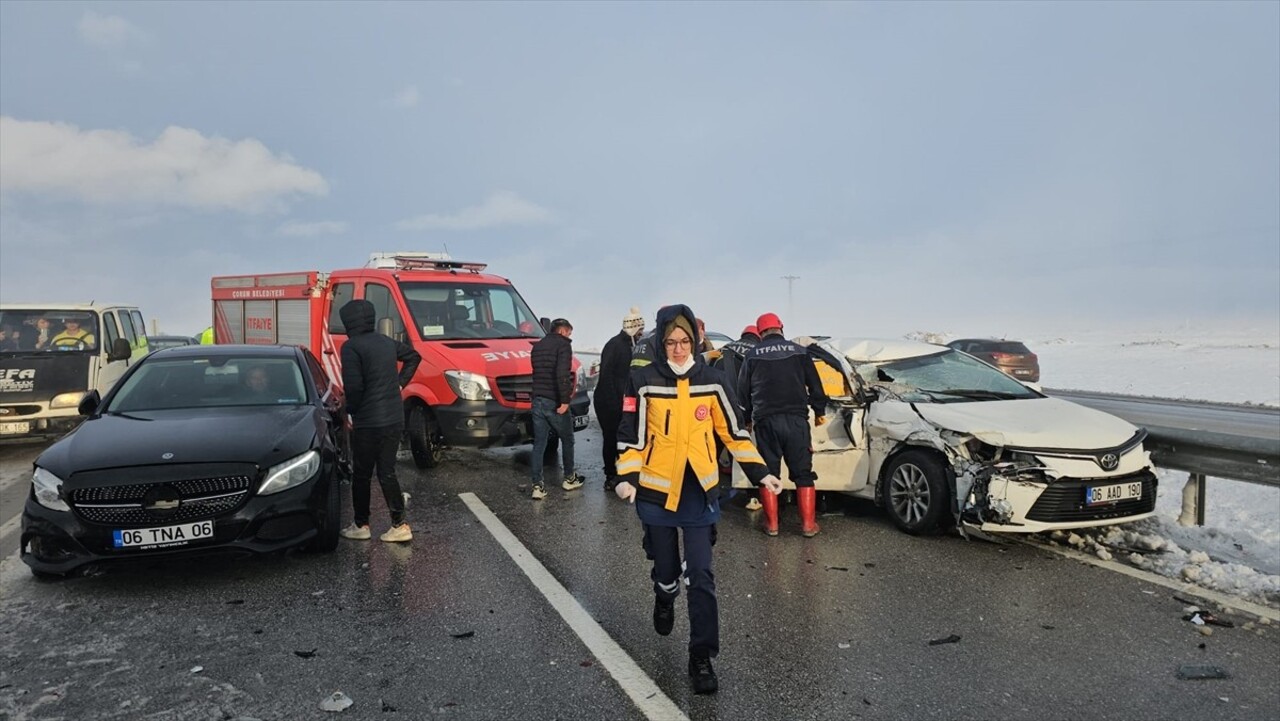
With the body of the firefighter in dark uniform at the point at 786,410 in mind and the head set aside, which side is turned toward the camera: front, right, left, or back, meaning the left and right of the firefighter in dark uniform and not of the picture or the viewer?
back

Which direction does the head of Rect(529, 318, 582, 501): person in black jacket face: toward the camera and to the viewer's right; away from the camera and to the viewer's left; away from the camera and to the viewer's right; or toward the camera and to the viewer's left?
away from the camera and to the viewer's right

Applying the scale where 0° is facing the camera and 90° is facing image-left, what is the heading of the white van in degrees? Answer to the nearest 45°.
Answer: approximately 45°

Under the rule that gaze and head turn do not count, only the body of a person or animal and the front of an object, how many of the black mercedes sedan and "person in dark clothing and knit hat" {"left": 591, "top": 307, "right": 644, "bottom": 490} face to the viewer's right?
1

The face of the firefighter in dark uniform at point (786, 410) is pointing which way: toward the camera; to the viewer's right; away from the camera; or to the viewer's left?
away from the camera

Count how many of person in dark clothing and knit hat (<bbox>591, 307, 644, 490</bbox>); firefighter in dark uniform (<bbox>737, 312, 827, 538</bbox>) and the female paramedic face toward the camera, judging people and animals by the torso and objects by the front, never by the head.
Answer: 1

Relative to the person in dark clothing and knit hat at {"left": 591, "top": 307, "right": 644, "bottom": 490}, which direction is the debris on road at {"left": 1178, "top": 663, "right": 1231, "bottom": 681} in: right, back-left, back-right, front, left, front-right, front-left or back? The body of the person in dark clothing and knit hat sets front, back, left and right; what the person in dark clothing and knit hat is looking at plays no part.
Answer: front-right

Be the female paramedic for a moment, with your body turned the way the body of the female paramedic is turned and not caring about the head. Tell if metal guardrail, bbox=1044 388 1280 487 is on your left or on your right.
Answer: on your left

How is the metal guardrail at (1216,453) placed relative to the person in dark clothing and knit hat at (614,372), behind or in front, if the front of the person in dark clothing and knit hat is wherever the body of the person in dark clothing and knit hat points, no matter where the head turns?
in front

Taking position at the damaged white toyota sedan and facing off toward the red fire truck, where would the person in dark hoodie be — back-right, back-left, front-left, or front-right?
front-left

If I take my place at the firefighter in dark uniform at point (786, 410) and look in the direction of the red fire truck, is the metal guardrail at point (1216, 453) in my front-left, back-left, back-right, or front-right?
back-right

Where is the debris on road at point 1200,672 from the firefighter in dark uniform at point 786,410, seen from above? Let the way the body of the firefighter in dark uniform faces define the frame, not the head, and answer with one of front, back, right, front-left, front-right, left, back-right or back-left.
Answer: back-right

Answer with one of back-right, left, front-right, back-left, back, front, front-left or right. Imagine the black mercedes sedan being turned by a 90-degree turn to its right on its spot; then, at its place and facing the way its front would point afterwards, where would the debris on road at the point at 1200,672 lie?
back
